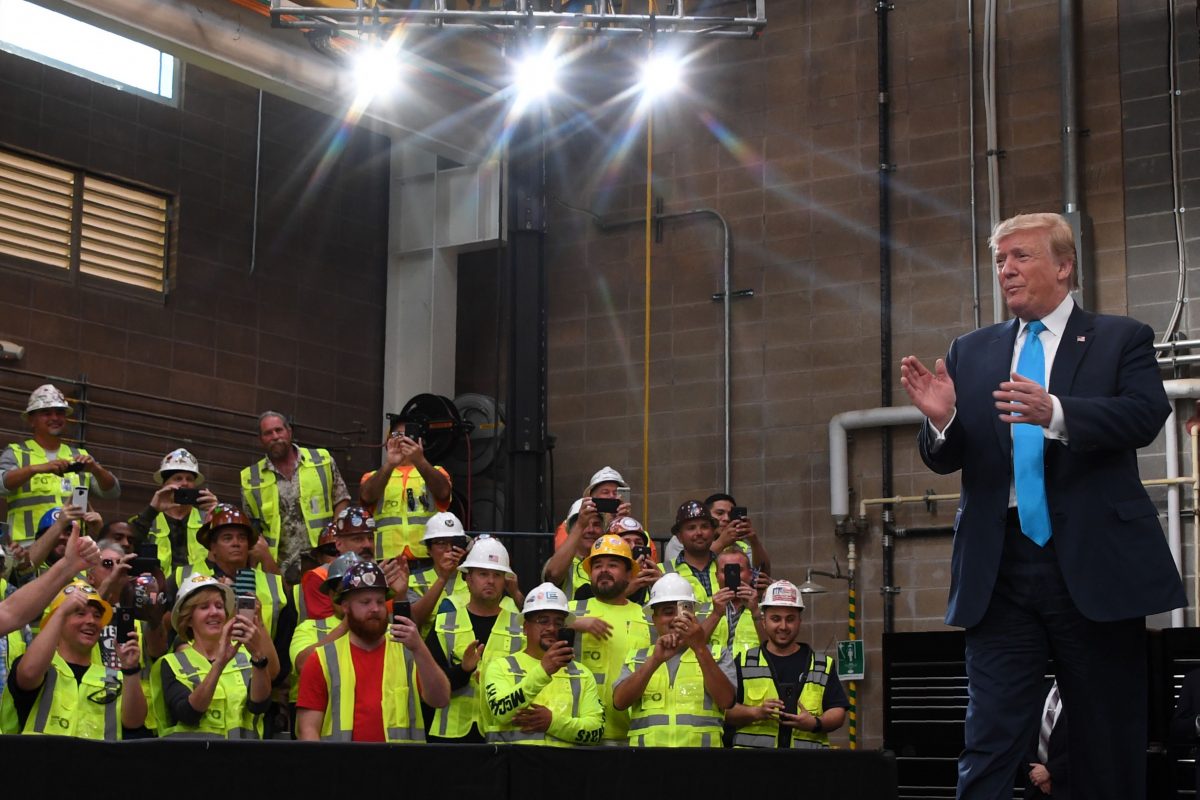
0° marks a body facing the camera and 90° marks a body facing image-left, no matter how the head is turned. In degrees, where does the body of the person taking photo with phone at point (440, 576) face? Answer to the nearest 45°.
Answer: approximately 315°

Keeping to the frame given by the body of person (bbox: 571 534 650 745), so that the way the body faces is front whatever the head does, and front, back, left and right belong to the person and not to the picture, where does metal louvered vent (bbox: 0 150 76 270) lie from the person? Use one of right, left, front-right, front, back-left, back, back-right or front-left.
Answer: back-right

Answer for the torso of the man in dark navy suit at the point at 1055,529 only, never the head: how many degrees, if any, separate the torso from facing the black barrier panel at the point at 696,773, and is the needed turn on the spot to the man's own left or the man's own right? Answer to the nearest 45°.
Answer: approximately 90° to the man's own right

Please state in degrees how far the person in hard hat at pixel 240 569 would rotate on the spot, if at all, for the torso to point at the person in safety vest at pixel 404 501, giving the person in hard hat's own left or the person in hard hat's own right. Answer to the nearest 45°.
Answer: approximately 135° to the person in hard hat's own left

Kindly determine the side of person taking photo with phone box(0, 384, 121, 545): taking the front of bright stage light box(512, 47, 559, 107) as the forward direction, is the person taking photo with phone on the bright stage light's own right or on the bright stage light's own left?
on the bright stage light's own right

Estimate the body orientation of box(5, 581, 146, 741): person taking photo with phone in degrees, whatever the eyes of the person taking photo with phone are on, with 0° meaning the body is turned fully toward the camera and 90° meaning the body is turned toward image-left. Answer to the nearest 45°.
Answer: approximately 315°

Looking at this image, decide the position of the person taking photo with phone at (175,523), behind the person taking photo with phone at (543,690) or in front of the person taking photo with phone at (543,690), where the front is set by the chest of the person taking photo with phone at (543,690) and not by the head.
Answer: behind

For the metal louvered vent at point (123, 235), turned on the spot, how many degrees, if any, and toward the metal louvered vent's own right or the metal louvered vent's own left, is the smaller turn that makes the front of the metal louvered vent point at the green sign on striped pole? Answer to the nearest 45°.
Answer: approximately 45° to the metal louvered vent's own left

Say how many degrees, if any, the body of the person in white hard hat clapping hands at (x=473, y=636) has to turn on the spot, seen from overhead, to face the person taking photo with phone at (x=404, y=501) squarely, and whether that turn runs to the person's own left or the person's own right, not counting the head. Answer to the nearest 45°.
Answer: approximately 180°

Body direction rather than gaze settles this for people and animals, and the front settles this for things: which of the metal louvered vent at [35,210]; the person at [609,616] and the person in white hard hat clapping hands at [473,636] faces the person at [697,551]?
the metal louvered vent
